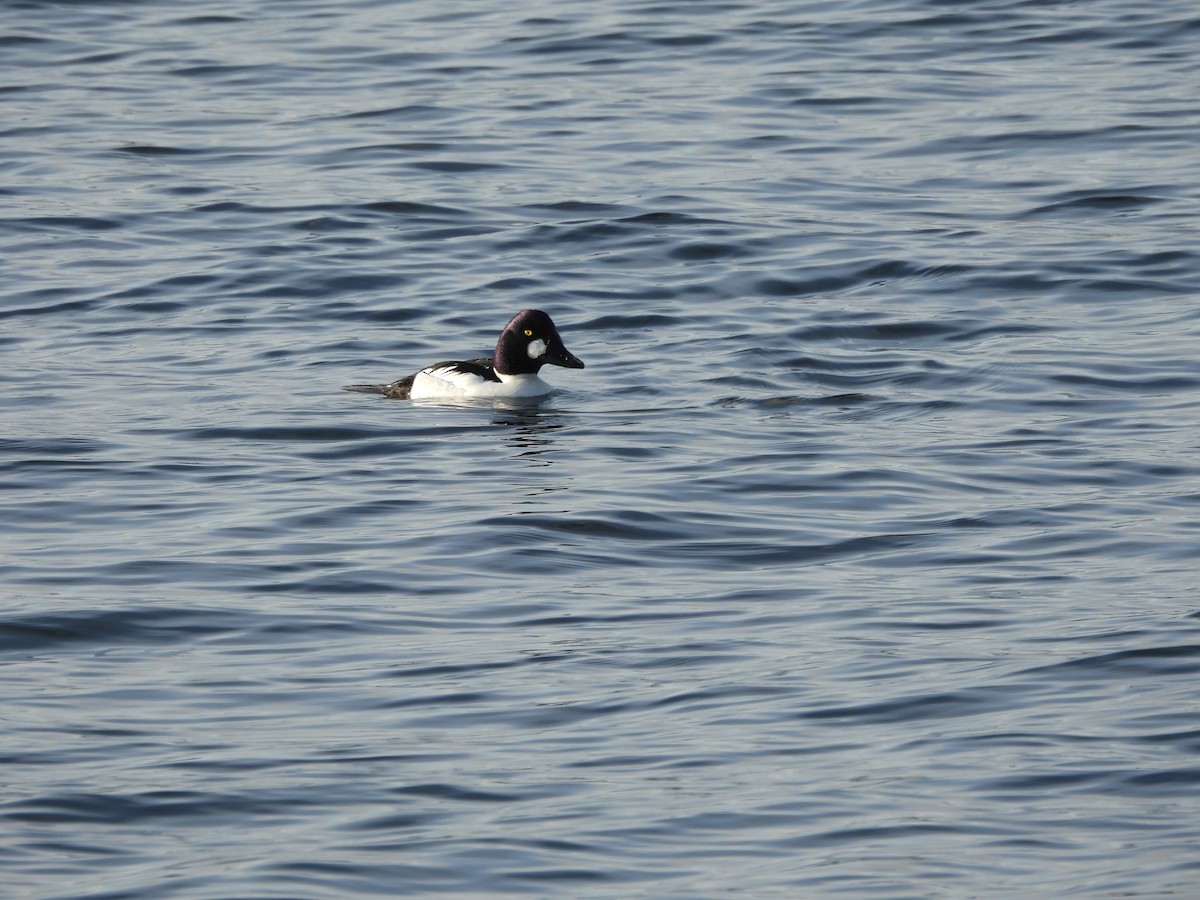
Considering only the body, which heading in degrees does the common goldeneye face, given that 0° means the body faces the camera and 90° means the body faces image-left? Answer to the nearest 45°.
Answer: approximately 270°
